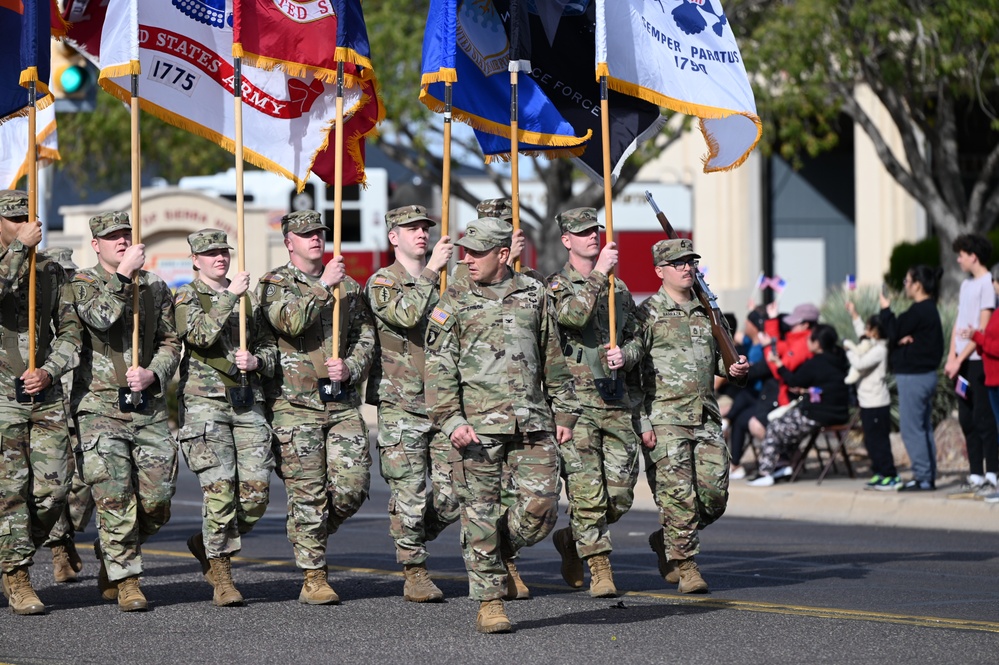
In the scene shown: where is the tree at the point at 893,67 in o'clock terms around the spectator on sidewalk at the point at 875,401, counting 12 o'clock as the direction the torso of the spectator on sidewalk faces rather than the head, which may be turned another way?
The tree is roughly at 3 o'clock from the spectator on sidewalk.

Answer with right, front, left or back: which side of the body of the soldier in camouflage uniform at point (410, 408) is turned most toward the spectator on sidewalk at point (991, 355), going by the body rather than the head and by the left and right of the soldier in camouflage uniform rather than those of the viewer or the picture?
left

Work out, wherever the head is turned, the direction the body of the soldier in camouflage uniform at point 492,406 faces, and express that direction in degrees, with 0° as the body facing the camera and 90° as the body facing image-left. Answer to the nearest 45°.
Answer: approximately 0°

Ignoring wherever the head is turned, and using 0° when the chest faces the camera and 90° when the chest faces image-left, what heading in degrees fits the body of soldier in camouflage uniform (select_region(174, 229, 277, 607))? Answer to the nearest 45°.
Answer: approximately 315°

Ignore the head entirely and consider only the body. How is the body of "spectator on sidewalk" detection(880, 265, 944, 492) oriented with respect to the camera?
to the viewer's left

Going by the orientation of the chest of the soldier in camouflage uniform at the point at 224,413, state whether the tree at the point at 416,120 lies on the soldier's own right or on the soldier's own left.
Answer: on the soldier's own left

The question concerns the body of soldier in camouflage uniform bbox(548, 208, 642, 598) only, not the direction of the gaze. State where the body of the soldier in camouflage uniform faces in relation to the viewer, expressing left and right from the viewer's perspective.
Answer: facing the viewer and to the right of the viewer

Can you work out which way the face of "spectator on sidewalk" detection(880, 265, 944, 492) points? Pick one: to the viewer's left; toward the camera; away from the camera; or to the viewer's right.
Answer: to the viewer's left

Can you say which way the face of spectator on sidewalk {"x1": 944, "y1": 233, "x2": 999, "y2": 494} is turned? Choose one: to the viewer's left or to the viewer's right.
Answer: to the viewer's left

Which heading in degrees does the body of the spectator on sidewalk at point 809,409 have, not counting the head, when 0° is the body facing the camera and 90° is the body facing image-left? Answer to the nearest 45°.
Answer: approximately 90°

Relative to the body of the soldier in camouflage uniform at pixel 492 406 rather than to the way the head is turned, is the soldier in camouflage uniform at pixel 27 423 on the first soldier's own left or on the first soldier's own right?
on the first soldier's own right
